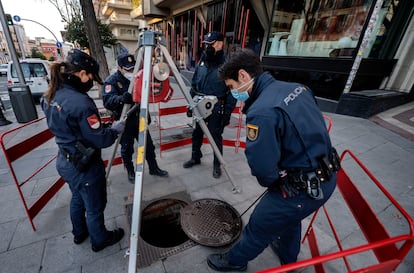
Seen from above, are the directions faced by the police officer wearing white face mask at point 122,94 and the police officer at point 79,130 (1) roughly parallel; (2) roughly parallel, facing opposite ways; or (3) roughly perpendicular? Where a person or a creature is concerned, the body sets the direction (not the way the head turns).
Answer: roughly perpendicular

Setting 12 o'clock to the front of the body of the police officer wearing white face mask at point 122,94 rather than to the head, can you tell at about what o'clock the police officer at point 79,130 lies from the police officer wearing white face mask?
The police officer is roughly at 2 o'clock from the police officer wearing white face mask.

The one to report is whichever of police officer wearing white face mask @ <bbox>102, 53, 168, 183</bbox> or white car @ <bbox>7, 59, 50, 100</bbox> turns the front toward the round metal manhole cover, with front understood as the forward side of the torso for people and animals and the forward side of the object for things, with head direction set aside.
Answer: the police officer wearing white face mask

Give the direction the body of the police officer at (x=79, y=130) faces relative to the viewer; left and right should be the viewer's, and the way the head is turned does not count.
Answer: facing away from the viewer and to the right of the viewer

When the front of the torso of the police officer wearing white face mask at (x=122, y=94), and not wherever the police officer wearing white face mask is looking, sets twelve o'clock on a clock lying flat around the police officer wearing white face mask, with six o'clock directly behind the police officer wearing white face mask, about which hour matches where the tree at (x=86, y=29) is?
The tree is roughly at 7 o'clock from the police officer wearing white face mask.

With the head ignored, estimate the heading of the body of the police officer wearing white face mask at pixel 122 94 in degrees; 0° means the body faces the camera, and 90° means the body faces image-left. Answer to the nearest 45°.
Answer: approximately 315°

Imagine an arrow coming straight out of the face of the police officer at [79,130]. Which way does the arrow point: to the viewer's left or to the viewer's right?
to the viewer's right
